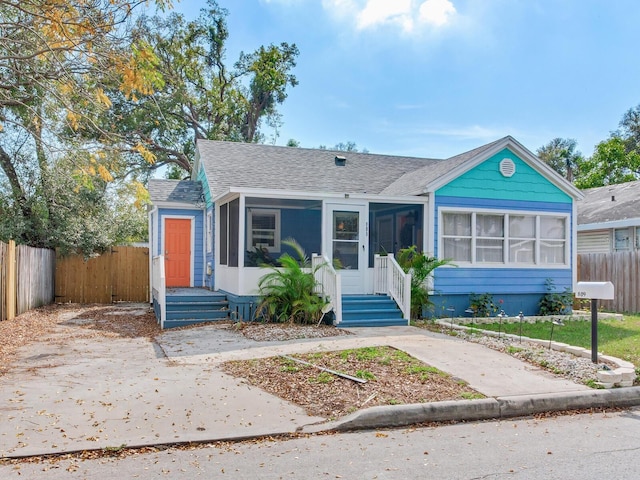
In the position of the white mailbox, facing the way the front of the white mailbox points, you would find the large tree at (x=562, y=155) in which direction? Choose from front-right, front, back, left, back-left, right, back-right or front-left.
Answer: back-left

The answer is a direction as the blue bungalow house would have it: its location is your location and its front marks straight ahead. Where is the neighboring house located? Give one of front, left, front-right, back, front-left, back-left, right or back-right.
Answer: back-left

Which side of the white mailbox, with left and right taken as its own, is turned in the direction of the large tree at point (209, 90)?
back

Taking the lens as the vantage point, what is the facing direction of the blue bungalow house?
facing the viewer

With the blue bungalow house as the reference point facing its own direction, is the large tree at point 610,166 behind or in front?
behind

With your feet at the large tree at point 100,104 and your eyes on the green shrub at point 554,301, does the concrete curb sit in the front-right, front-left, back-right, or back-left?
front-right

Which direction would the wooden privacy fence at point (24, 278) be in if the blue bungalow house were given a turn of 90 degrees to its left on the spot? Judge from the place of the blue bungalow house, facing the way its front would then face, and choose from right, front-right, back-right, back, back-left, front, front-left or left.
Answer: back
